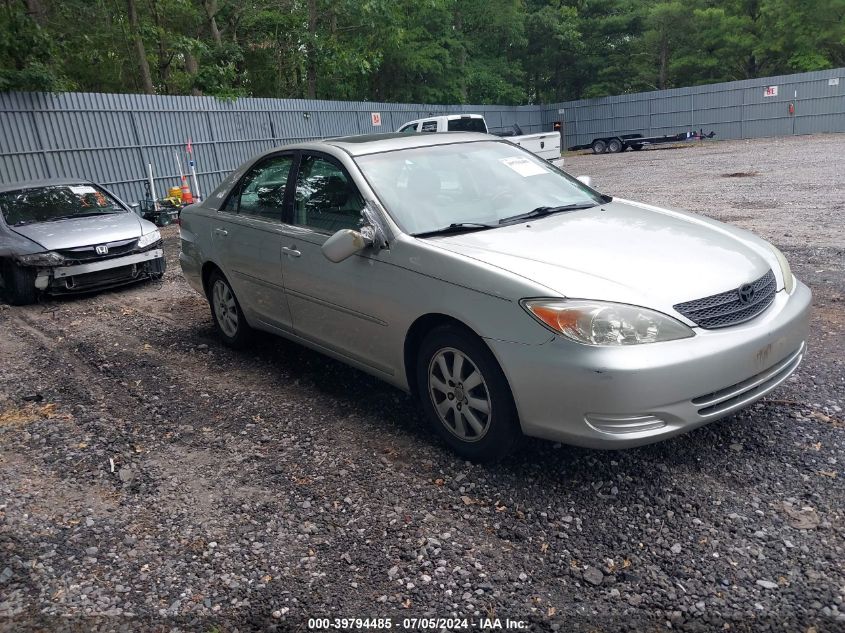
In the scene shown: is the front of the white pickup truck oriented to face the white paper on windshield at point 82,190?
no

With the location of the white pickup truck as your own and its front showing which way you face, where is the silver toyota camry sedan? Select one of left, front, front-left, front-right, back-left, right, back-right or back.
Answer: back-left

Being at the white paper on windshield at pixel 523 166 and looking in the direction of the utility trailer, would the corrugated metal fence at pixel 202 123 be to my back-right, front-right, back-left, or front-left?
front-left

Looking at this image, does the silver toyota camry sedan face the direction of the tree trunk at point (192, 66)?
no

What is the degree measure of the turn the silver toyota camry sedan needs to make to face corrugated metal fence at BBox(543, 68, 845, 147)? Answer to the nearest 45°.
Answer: approximately 135° to its left

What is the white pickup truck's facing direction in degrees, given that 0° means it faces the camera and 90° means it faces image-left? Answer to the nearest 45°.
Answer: approximately 135°

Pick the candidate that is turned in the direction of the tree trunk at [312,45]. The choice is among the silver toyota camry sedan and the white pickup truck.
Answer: the white pickup truck

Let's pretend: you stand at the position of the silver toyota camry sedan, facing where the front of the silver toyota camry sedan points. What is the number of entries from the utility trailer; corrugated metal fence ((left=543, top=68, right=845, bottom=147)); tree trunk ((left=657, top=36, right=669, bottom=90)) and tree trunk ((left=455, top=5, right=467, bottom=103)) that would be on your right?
0

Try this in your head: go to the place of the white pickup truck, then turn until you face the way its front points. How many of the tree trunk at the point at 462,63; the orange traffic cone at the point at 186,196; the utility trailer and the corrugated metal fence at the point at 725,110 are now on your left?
1

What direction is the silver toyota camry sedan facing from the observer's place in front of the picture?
facing the viewer and to the right of the viewer

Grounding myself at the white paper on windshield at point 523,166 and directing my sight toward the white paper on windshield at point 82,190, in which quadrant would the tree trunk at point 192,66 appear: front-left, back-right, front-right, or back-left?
front-right

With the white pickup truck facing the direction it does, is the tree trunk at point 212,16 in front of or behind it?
in front

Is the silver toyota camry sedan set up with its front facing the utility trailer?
no

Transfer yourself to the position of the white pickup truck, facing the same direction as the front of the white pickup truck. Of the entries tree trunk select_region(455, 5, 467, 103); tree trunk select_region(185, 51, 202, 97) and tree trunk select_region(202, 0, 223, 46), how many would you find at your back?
0

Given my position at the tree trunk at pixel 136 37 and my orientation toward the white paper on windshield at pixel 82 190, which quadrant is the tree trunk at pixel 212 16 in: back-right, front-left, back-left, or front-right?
back-left

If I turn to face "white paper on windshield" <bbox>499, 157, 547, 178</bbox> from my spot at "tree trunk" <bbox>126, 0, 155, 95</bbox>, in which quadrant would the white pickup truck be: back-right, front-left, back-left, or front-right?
front-left

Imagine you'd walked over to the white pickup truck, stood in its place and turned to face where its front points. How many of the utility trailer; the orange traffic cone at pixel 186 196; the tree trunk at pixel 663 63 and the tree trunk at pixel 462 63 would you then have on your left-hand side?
1

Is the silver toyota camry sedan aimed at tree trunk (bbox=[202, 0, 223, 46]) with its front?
no

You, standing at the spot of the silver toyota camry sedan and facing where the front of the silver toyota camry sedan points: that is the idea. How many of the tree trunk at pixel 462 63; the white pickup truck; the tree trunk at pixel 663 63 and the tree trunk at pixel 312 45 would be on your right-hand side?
0

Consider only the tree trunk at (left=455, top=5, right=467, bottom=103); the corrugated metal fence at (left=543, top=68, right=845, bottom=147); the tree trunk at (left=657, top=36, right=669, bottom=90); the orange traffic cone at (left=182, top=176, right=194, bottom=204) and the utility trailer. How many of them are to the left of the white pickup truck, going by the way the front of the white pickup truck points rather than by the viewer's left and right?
1

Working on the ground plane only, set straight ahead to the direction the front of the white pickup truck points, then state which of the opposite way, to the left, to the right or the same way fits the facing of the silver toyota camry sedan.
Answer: the opposite way
